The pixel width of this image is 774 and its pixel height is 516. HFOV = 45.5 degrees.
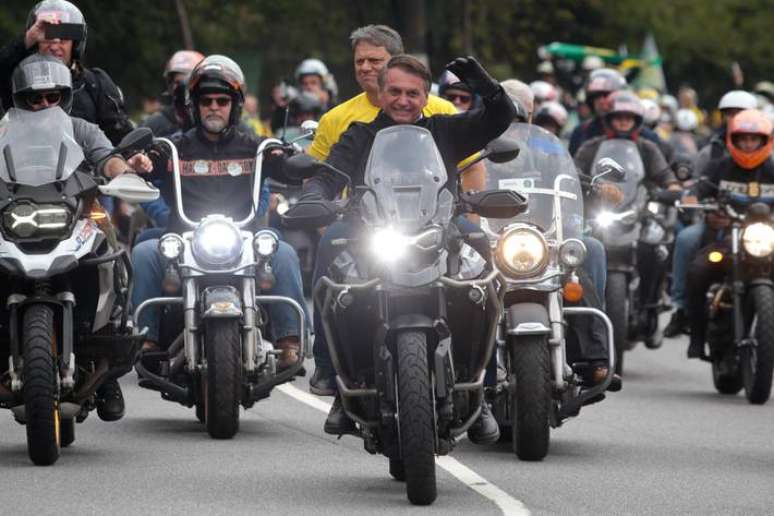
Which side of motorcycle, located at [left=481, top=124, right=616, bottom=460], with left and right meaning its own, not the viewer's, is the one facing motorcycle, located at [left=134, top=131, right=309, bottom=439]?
right

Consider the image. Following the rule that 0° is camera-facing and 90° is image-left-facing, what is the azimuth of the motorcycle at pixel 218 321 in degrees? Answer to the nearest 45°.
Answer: approximately 0°

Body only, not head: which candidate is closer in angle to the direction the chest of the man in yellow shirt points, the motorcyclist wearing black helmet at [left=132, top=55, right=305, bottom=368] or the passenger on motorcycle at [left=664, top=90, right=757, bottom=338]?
the motorcyclist wearing black helmet

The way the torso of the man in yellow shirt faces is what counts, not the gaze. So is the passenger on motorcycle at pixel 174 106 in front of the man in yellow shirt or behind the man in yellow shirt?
behind

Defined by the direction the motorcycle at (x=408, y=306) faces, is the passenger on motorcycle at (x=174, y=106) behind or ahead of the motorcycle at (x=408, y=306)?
behind
